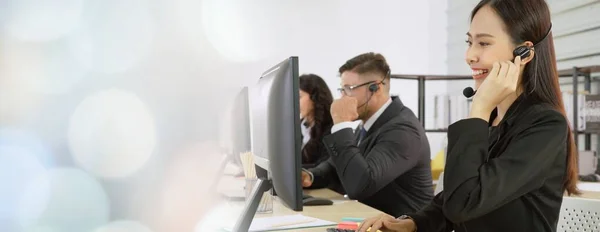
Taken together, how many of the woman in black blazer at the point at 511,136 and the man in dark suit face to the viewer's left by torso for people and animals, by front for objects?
2

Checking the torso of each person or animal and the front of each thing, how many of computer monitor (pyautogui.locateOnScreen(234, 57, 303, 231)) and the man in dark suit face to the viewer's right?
1

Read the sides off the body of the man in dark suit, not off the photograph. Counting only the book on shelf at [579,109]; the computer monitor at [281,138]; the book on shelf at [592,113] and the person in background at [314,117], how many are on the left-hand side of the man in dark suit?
1

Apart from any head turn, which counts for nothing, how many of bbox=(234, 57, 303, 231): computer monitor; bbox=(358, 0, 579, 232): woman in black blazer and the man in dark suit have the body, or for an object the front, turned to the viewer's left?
2

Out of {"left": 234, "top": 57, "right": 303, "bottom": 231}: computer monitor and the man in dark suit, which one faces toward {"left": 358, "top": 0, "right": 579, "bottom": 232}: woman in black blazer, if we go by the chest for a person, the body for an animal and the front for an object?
the computer monitor

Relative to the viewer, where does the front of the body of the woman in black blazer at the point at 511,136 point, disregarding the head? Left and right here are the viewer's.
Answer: facing to the left of the viewer

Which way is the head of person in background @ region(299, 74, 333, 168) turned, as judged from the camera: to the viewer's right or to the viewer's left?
to the viewer's left

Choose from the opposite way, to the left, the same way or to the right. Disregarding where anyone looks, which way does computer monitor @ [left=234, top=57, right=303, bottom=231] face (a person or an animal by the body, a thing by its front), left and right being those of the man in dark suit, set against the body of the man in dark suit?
the opposite way

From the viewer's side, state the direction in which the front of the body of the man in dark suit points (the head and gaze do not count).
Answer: to the viewer's left

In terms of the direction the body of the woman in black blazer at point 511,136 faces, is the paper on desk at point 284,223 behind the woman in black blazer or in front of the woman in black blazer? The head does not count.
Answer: in front

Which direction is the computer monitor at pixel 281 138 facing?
to the viewer's right
